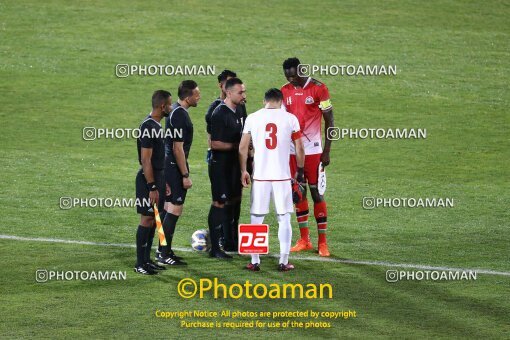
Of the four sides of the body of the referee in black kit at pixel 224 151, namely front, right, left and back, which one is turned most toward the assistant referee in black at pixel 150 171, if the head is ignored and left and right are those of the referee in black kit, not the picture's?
right

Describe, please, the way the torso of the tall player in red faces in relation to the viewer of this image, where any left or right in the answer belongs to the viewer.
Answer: facing the viewer and to the left of the viewer

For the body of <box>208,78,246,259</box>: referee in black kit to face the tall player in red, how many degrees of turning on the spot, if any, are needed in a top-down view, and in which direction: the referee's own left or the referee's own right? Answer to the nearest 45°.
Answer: approximately 45° to the referee's own left

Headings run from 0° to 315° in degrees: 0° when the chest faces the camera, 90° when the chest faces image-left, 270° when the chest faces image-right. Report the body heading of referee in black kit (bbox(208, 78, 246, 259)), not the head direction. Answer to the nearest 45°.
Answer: approximately 315°

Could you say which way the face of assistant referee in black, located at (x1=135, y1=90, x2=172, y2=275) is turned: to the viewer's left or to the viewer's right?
to the viewer's right

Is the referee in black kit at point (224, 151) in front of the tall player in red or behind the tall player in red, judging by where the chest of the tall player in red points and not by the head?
in front
